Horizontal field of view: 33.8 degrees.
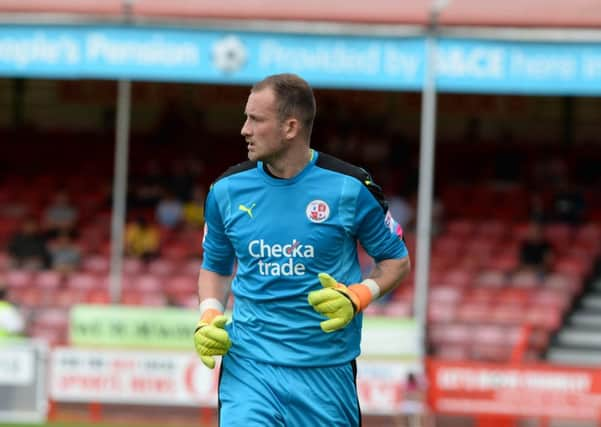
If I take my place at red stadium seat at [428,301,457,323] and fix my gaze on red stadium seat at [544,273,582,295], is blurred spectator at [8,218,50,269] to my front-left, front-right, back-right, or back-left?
back-left

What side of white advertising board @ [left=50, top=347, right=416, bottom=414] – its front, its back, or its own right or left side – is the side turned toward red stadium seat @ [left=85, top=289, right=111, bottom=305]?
back

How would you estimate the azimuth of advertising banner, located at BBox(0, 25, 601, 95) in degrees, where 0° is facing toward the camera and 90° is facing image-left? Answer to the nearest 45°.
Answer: approximately 0°

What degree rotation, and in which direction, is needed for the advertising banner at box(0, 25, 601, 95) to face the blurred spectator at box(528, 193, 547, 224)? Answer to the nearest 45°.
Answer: approximately 135° to its left

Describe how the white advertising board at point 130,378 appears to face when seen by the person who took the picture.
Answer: facing the viewer

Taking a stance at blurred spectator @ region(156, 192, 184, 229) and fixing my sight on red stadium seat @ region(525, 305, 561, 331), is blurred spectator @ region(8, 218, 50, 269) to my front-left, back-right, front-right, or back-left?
back-right

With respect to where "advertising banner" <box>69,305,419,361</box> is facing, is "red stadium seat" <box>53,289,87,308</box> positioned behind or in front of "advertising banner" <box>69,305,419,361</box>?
behind

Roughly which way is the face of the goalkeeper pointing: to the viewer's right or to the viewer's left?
to the viewer's left

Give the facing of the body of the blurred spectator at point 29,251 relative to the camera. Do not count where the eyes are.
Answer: toward the camera

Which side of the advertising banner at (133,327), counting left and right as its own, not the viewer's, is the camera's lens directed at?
front

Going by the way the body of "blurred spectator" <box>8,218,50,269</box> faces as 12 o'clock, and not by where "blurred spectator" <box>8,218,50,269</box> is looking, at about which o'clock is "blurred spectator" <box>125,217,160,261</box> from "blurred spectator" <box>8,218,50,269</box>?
"blurred spectator" <box>125,217,160,261</box> is roughly at 9 o'clock from "blurred spectator" <box>8,218,50,269</box>.

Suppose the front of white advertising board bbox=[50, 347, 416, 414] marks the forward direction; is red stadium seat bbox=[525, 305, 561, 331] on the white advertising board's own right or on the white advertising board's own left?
on the white advertising board's own left

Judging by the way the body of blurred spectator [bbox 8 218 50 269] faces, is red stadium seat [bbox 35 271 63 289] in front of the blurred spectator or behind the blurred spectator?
in front

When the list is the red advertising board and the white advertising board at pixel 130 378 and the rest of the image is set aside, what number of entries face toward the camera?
2
